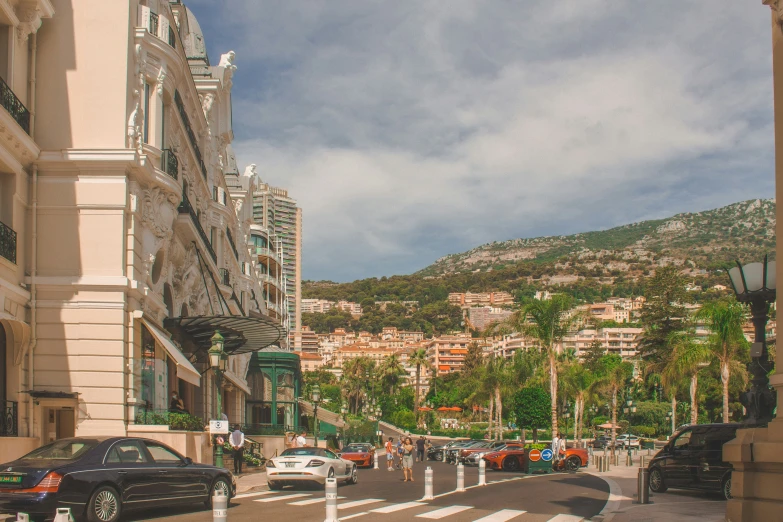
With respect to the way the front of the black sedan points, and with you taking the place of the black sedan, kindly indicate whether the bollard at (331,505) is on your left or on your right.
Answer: on your right

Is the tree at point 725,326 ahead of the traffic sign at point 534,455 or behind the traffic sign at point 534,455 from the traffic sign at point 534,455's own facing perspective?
behind

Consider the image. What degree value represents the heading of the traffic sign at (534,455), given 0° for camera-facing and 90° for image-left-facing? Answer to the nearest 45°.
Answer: approximately 0°

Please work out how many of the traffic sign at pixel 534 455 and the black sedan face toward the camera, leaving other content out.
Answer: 1

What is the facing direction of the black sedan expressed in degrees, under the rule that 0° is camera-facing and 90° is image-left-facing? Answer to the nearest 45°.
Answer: approximately 225°

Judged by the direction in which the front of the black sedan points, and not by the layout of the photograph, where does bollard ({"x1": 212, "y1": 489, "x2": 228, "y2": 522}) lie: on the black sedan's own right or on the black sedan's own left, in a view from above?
on the black sedan's own right
